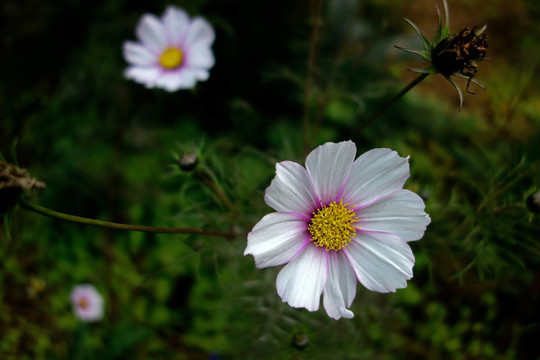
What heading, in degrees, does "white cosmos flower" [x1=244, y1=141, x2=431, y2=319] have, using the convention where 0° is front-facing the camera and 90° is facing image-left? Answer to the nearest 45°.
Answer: approximately 0°

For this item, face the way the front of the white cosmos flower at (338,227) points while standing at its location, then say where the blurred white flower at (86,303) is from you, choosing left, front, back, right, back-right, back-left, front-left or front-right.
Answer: back-right
